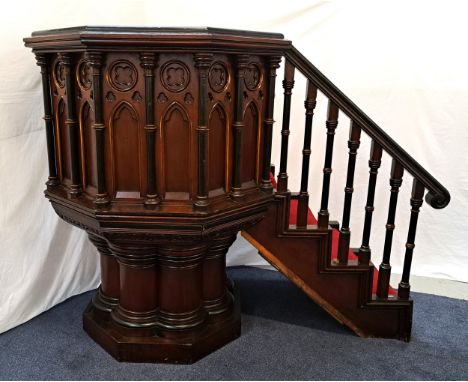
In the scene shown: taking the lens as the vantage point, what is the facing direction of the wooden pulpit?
facing the viewer
